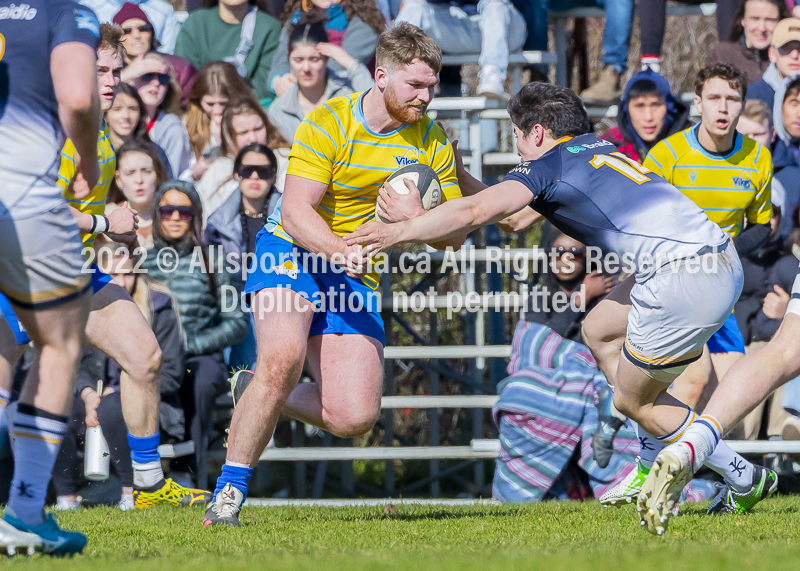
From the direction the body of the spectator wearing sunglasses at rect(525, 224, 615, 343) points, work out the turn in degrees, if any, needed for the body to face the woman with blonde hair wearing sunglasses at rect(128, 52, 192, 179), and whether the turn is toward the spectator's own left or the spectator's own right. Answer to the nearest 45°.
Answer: approximately 90° to the spectator's own right

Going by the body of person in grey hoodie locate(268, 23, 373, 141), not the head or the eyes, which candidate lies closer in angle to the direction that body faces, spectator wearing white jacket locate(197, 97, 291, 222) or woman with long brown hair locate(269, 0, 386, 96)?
the spectator wearing white jacket

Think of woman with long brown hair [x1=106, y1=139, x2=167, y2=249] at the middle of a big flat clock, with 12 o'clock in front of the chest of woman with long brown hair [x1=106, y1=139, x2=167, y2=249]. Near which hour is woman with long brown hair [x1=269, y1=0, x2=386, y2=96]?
woman with long brown hair [x1=269, y1=0, x2=386, y2=96] is roughly at 8 o'clock from woman with long brown hair [x1=106, y1=139, x2=167, y2=249].

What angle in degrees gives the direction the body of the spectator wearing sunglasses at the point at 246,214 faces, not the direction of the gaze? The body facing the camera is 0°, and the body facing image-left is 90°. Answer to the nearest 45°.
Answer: approximately 0°

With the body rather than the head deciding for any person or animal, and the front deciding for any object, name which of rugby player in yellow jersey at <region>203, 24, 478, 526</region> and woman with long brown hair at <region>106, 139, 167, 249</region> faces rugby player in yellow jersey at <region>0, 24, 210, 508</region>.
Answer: the woman with long brown hair

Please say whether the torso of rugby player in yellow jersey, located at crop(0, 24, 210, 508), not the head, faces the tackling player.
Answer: yes

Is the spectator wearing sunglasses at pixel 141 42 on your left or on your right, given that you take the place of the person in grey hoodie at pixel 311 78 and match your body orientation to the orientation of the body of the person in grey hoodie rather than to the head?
on your right

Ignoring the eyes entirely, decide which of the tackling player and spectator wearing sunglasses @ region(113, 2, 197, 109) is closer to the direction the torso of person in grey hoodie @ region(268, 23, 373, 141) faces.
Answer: the tackling player
